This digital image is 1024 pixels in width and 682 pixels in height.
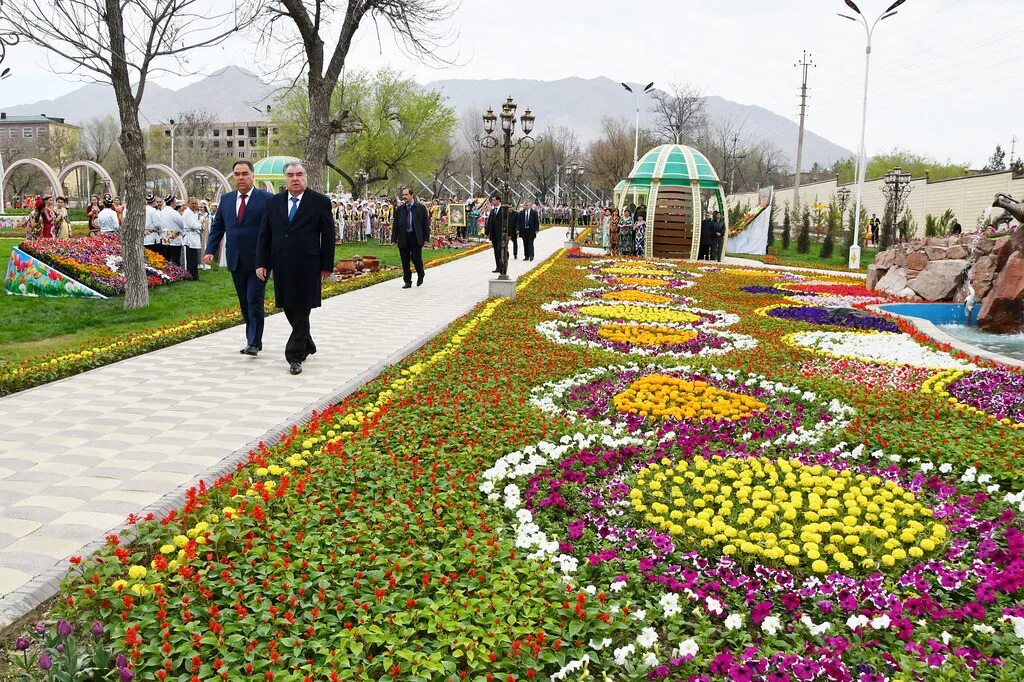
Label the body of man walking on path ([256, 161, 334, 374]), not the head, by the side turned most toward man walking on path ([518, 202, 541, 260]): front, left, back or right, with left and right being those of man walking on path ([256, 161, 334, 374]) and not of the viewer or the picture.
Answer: back

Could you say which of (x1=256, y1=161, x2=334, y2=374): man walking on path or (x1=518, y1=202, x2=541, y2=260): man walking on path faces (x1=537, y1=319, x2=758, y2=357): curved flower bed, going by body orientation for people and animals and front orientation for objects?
(x1=518, y1=202, x2=541, y2=260): man walking on path

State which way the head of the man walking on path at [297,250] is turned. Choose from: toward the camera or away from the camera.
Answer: toward the camera

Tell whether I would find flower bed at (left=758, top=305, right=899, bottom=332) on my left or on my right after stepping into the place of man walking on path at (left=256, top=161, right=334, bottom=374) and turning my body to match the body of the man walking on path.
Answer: on my left

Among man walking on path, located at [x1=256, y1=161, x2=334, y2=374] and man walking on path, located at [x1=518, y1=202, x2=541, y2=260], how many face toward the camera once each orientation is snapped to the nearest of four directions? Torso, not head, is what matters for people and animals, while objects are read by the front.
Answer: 2

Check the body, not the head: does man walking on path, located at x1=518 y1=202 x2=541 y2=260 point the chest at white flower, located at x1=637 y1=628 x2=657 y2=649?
yes

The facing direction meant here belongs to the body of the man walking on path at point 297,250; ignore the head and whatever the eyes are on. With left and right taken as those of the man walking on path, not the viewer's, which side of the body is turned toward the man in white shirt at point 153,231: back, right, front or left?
back

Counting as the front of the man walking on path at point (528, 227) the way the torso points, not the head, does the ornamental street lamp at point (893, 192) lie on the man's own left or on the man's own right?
on the man's own left

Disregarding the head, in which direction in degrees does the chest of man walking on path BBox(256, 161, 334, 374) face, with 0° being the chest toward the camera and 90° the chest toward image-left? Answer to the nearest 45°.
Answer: approximately 0°

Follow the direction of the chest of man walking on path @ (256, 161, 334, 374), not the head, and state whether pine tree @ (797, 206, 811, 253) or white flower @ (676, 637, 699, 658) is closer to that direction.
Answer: the white flower

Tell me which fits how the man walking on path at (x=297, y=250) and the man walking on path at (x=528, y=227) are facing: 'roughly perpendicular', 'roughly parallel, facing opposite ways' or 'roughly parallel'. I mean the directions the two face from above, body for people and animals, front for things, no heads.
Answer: roughly parallel

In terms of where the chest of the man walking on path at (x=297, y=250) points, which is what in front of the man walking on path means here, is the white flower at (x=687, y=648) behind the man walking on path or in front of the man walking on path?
in front

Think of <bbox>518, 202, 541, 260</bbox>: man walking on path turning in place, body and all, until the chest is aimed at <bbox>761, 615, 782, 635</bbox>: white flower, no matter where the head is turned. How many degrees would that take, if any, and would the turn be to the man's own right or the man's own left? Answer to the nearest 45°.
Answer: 0° — they already face it

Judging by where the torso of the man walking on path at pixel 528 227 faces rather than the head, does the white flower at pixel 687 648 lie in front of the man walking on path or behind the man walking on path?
in front

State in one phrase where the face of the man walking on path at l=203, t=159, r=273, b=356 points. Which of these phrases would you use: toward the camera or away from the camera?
toward the camera

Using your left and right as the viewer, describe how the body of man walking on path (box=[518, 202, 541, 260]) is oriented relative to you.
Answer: facing the viewer
